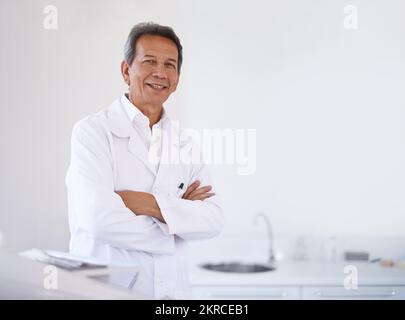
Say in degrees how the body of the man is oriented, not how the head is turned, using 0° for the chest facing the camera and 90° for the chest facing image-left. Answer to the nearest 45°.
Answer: approximately 315°

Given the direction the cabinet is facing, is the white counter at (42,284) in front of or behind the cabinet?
in front

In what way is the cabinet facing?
toward the camera
